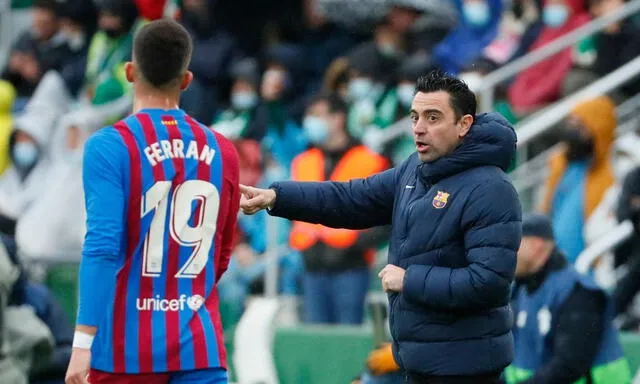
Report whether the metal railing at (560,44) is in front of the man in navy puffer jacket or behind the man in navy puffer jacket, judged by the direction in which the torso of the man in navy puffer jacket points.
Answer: behind

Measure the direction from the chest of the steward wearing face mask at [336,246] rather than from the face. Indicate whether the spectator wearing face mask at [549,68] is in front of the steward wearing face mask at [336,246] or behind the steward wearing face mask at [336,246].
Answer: behind

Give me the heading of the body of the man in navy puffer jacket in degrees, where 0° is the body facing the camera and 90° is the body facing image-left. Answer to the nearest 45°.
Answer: approximately 45°

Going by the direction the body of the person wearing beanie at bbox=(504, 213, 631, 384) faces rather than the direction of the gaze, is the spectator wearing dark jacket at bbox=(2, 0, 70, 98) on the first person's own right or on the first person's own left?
on the first person's own right

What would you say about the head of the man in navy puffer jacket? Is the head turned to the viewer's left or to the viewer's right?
to the viewer's left

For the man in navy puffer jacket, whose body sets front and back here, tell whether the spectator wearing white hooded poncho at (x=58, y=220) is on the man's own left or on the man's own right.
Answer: on the man's own right

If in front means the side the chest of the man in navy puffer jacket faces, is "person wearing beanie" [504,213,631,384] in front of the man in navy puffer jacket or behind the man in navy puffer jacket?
behind
